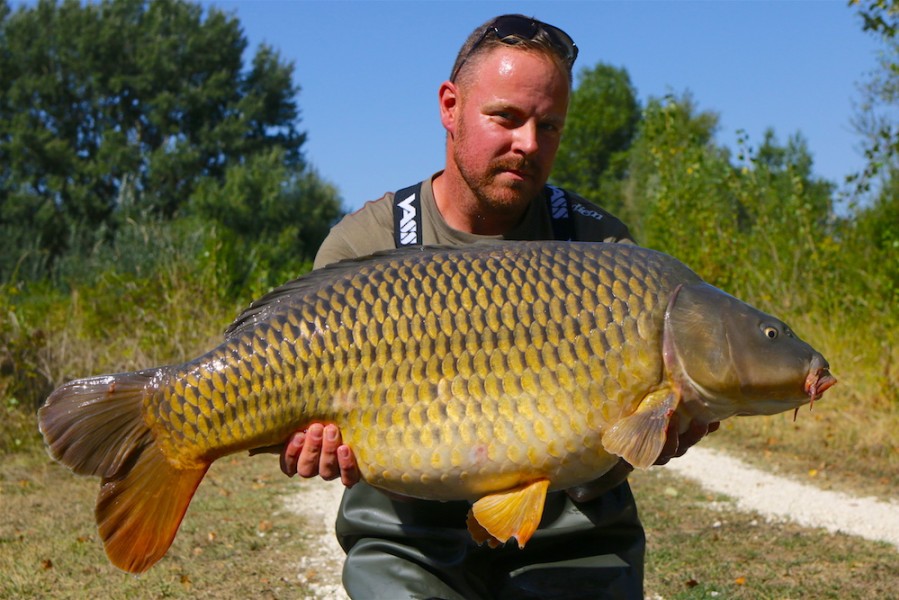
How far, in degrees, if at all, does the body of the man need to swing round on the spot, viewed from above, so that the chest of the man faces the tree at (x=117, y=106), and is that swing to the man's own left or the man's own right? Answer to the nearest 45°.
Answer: approximately 180°

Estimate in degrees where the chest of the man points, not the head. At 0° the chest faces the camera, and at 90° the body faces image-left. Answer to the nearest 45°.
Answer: approximately 0°
